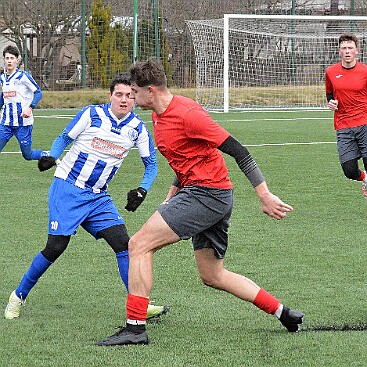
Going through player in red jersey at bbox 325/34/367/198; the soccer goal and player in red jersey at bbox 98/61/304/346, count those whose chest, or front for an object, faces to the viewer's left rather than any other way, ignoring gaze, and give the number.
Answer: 1

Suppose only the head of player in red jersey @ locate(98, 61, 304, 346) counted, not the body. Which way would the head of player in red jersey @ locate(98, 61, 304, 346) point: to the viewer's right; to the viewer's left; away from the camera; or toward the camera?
to the viewer's left

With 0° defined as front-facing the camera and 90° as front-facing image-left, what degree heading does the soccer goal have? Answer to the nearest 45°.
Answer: approximately 315°

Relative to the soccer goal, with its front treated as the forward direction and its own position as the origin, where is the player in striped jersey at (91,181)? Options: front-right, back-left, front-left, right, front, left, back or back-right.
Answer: front-right

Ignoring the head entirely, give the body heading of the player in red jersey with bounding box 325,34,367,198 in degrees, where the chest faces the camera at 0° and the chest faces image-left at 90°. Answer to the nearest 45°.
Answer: approximately 0°

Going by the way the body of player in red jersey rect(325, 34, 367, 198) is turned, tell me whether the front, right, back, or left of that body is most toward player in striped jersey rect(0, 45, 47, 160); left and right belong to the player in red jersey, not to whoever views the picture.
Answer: right

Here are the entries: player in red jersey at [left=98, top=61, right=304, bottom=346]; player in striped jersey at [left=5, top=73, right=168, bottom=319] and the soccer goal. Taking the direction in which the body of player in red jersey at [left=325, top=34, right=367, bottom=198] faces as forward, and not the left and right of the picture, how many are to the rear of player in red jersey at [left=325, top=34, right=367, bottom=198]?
1

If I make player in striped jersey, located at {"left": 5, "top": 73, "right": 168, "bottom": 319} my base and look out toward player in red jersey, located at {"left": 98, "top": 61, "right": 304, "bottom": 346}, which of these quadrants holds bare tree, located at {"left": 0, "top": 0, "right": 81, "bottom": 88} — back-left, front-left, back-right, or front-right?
back-left

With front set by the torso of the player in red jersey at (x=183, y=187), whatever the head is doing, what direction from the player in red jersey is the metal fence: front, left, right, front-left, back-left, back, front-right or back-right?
right

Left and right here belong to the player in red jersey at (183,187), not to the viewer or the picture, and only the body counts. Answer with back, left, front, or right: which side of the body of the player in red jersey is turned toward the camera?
left

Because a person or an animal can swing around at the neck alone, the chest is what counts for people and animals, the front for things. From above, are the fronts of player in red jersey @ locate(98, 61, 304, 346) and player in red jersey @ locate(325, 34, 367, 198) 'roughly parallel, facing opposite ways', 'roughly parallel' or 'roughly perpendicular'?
roughly perpendicular
